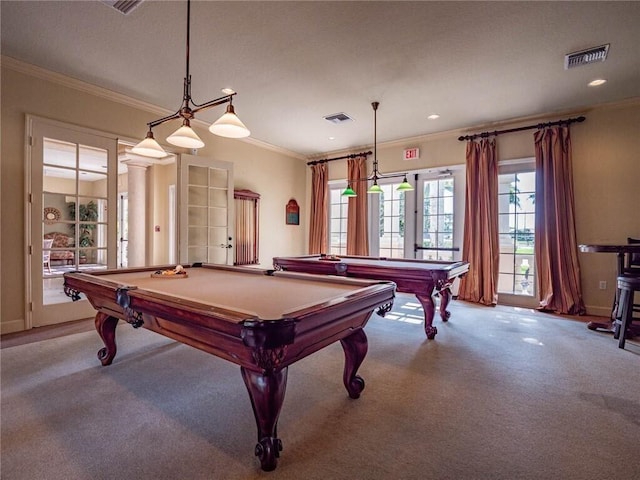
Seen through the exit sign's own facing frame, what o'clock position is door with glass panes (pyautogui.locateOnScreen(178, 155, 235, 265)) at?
The door with glass panes is roughly at 2 o'clock from the exit sign.

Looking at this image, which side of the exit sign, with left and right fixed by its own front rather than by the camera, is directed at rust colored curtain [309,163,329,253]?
right

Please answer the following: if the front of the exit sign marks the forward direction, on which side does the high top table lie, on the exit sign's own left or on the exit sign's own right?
on the exit sign's own left

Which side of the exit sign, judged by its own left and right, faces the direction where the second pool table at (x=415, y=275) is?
front

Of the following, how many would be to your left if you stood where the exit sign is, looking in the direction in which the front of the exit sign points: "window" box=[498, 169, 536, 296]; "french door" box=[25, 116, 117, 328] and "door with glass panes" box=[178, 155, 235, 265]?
1

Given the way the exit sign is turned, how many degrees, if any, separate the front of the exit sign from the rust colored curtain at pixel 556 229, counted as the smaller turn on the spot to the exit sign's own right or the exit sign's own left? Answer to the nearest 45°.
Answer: approximately 90° to the exit sign's own left

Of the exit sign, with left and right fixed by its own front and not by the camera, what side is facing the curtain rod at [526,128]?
left

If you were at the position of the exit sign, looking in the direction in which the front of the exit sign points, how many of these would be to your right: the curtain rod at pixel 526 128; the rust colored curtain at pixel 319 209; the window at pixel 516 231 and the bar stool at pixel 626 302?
1

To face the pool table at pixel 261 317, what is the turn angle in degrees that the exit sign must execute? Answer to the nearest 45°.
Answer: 0° — it already faces it

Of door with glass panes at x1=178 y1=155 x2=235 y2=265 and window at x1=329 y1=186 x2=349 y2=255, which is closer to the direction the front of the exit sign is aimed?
the door with glass panes

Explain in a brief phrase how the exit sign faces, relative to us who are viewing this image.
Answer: facing the viewer

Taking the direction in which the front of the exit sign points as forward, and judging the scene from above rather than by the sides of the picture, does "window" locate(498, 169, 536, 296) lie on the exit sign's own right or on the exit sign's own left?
on the exit sign's own left

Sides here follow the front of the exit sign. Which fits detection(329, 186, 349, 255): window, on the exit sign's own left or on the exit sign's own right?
on the exit sign's own right

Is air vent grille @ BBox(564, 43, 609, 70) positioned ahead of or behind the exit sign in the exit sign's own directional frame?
ahead
